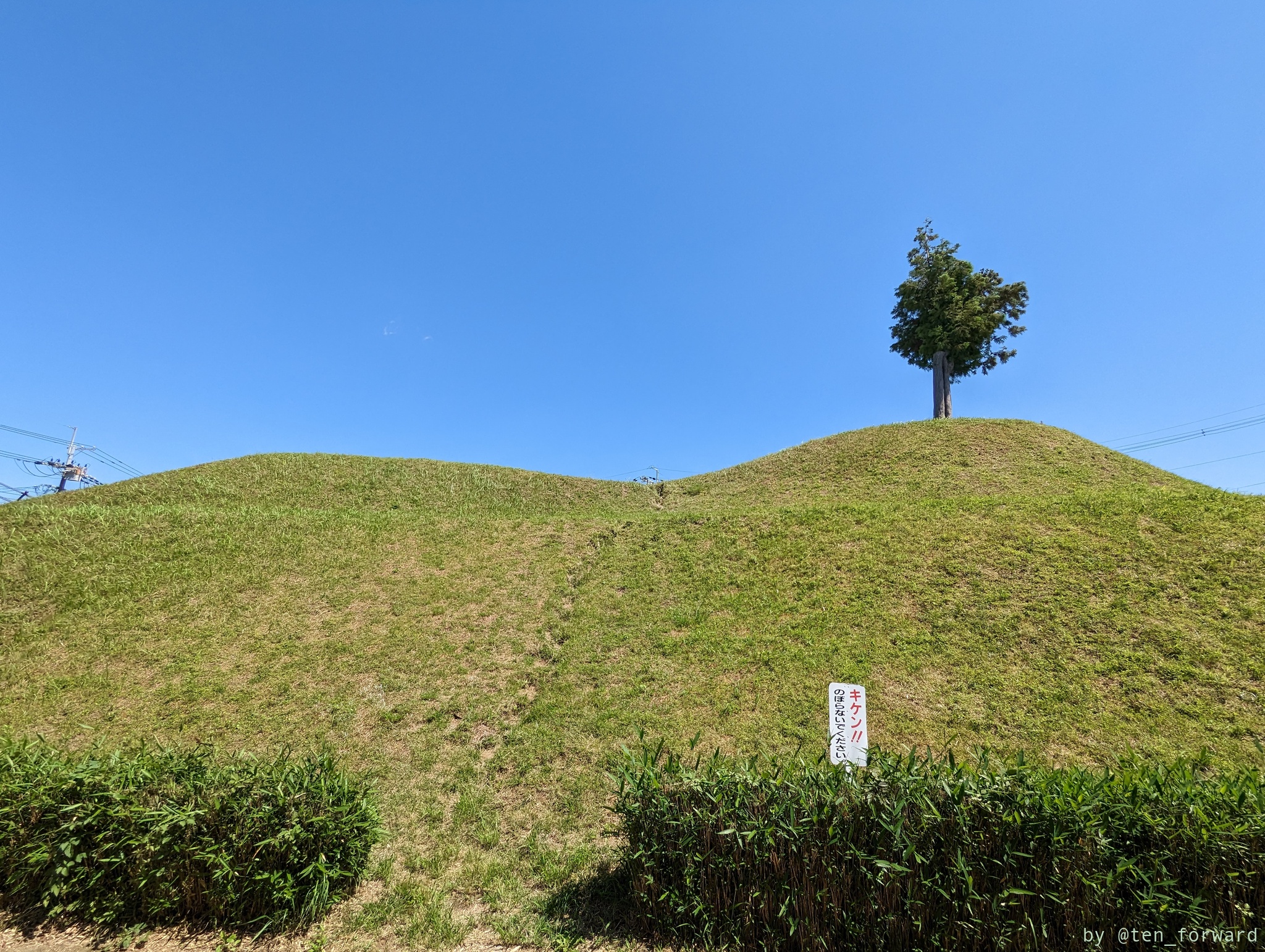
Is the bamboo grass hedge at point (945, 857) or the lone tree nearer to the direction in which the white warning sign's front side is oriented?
the bamboo grass hedge

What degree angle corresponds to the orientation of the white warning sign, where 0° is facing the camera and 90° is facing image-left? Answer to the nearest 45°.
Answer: approximately 0°

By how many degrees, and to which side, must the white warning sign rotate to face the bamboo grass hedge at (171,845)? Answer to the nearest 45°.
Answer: approximately 45° to its right

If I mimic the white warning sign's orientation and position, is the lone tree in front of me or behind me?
behind

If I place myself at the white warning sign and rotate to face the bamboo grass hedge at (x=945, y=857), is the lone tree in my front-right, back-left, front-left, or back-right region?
back-left

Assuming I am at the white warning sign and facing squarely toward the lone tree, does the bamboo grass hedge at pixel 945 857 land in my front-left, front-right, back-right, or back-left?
back-right

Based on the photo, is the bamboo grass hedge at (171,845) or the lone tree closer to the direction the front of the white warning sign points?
the bamboo grass hedge
